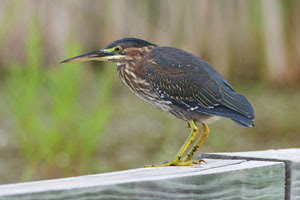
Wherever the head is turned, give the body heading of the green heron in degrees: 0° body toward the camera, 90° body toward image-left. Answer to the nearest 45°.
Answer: approximately 90°
